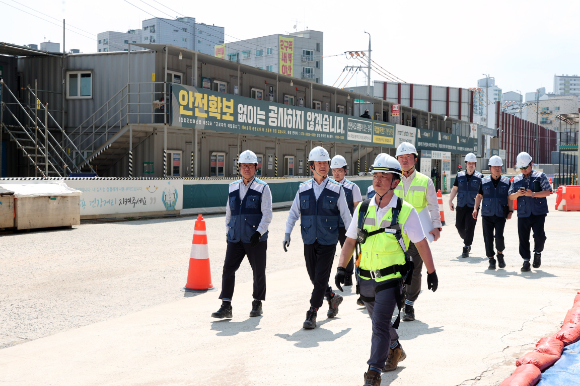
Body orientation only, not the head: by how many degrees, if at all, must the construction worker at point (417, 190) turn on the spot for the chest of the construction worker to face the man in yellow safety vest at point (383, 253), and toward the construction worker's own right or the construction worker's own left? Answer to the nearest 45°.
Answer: approximately 45° to the construction worker's own left

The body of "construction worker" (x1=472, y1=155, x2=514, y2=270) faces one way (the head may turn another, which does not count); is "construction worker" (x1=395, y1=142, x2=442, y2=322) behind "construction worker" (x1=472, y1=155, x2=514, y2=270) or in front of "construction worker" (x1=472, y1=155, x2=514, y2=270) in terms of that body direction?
in front

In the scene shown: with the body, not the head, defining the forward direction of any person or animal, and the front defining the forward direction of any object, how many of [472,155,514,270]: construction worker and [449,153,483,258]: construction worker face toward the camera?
2

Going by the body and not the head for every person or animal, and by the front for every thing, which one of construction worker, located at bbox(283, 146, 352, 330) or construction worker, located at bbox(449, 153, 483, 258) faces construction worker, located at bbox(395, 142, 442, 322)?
construction worker, located at bbox(449, 153, 483, 258)

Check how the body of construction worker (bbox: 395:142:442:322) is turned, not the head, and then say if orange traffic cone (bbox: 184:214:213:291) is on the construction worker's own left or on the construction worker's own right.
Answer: on the construction worker's own right

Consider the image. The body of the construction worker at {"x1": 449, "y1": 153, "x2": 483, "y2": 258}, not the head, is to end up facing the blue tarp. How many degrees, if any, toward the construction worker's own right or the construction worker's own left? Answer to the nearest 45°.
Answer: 0° — they already face it

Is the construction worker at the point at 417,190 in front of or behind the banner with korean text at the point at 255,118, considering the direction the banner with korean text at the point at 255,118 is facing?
in front

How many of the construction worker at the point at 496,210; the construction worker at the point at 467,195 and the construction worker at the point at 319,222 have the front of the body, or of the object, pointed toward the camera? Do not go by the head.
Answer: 3

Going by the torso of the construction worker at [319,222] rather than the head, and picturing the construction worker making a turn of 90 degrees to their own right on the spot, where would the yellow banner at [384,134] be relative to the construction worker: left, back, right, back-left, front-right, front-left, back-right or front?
right

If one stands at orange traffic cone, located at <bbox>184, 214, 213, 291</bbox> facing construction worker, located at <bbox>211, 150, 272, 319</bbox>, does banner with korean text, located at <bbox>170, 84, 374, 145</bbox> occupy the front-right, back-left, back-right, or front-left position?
back-left

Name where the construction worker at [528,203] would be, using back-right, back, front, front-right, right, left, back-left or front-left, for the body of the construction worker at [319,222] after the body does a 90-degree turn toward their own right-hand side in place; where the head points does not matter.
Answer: back-right
